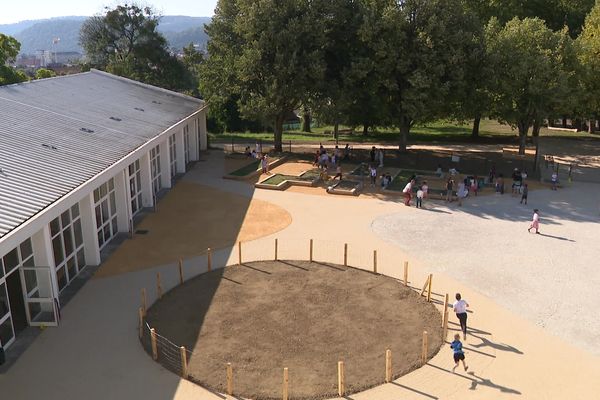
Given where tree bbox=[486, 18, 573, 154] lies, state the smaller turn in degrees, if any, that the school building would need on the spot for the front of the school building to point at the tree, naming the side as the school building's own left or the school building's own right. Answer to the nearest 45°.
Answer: approximately 45° to the school building's own left

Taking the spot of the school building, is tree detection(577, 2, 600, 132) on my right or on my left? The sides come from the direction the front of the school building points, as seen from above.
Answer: on my left

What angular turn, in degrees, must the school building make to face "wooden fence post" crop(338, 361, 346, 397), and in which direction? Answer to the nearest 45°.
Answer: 0° — it already faces it

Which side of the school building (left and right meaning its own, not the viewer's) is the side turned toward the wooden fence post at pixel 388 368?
front

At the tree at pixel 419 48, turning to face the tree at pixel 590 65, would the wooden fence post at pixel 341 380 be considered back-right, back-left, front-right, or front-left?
back-right

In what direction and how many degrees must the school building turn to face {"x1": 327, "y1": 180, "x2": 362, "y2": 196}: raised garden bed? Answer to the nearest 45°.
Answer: approximately 45° to its left

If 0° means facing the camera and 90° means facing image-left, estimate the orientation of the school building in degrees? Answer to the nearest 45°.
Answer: approximately 315°

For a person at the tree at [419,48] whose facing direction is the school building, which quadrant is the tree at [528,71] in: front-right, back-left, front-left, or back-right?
back-left

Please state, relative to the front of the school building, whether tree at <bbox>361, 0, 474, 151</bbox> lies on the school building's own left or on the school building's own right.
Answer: on the school building's own left

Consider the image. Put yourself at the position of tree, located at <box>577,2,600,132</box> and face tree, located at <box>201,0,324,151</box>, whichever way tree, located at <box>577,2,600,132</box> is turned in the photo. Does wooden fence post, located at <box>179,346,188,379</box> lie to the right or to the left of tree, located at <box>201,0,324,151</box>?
left

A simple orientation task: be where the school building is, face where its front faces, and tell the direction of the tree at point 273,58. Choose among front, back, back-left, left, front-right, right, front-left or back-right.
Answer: left

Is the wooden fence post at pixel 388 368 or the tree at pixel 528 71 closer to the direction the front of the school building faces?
the wooden fence post
